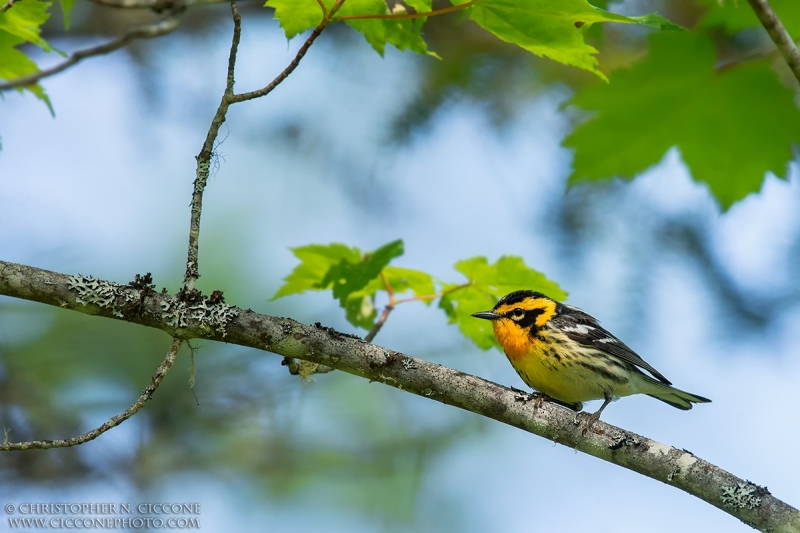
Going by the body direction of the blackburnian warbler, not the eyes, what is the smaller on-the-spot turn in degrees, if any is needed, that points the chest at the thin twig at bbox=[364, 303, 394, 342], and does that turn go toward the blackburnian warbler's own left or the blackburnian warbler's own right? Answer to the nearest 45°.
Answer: approximately 45° to the blackburnian warbler's own left

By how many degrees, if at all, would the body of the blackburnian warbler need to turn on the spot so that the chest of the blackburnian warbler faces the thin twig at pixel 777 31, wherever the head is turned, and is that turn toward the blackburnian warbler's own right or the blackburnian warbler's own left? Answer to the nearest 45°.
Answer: approximately 135° to the blackburnian warbler's own left

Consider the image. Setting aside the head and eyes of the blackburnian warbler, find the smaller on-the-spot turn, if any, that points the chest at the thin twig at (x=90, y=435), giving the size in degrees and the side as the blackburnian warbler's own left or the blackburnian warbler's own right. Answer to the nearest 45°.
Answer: approximately 45° to the blackburnian warbler's own left

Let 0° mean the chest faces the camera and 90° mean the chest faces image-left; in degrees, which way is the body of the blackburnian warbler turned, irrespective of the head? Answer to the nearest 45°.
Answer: approximately 90°
